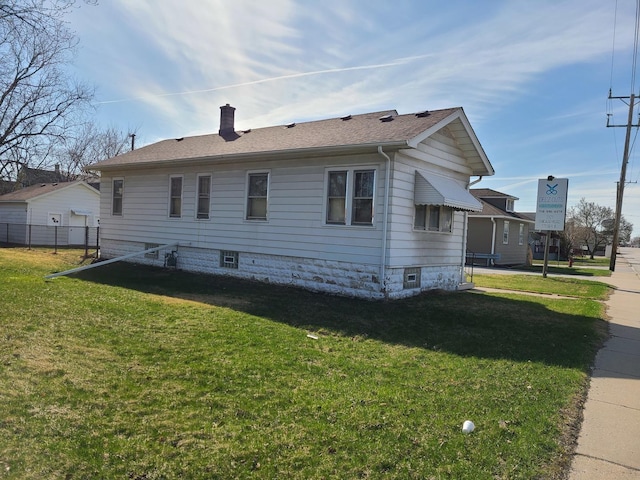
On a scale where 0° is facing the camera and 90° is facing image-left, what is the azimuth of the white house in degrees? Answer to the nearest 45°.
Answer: approximately 315°

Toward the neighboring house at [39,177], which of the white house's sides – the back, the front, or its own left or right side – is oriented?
back

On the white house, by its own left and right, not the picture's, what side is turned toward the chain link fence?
back

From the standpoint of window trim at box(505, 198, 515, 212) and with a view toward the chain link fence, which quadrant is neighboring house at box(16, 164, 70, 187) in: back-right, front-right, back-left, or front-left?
front-right

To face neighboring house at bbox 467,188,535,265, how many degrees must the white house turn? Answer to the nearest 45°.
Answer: approximately 90° to its left

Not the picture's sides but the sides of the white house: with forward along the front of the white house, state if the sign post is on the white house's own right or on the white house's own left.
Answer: on the white house's own left

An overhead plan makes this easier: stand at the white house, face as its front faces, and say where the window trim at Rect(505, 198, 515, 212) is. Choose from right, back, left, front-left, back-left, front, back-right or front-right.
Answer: left

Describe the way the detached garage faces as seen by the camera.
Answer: facing the viewer and to the right of the viewer

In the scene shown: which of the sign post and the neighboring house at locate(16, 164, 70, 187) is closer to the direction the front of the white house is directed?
the sign post

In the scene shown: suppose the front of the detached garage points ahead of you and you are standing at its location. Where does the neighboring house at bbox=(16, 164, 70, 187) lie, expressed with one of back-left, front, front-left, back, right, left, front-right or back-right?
back-left

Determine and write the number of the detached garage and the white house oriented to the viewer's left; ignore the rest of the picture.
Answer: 0

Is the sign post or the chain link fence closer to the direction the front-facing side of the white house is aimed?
the sign post
